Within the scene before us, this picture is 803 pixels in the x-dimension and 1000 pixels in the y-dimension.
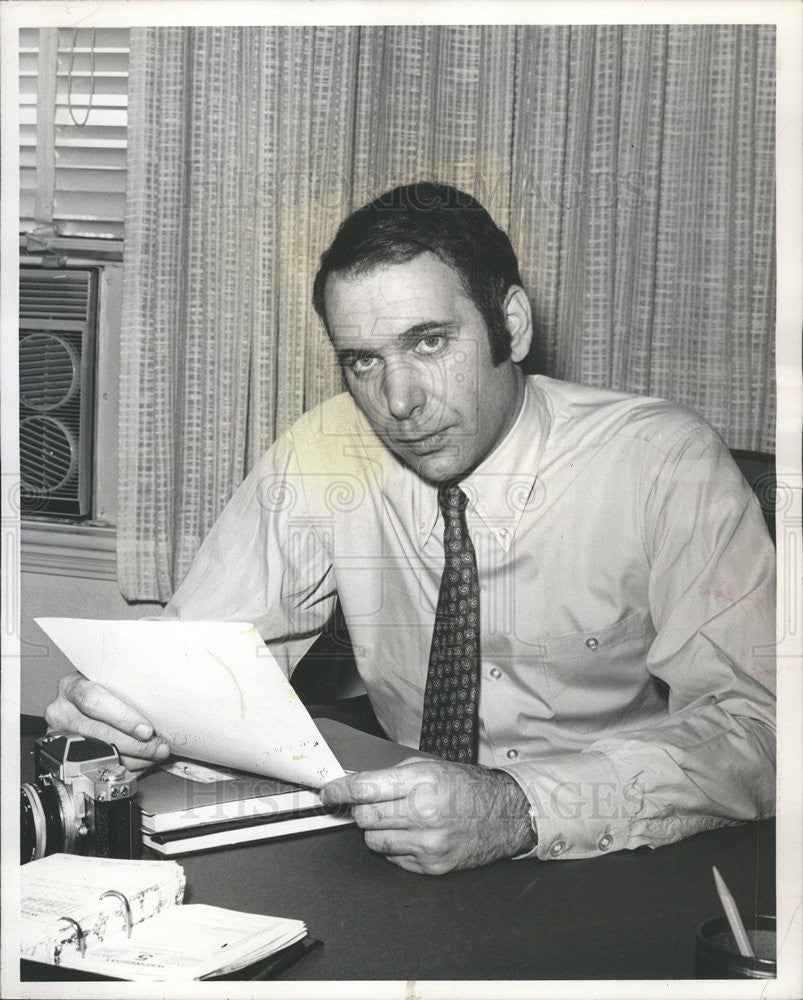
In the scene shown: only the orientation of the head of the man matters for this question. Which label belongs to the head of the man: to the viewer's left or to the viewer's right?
to the viewer's left

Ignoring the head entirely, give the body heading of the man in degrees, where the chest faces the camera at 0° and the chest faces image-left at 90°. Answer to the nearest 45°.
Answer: approximately 45°

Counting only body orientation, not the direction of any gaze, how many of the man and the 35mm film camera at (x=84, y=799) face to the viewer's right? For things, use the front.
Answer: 0

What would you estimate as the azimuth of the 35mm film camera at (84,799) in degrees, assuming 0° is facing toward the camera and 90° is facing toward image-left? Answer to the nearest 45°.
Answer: approximately 45°
